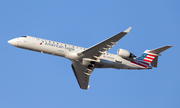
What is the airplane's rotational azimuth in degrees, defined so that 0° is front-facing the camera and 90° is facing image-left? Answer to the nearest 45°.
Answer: approximately 90°
